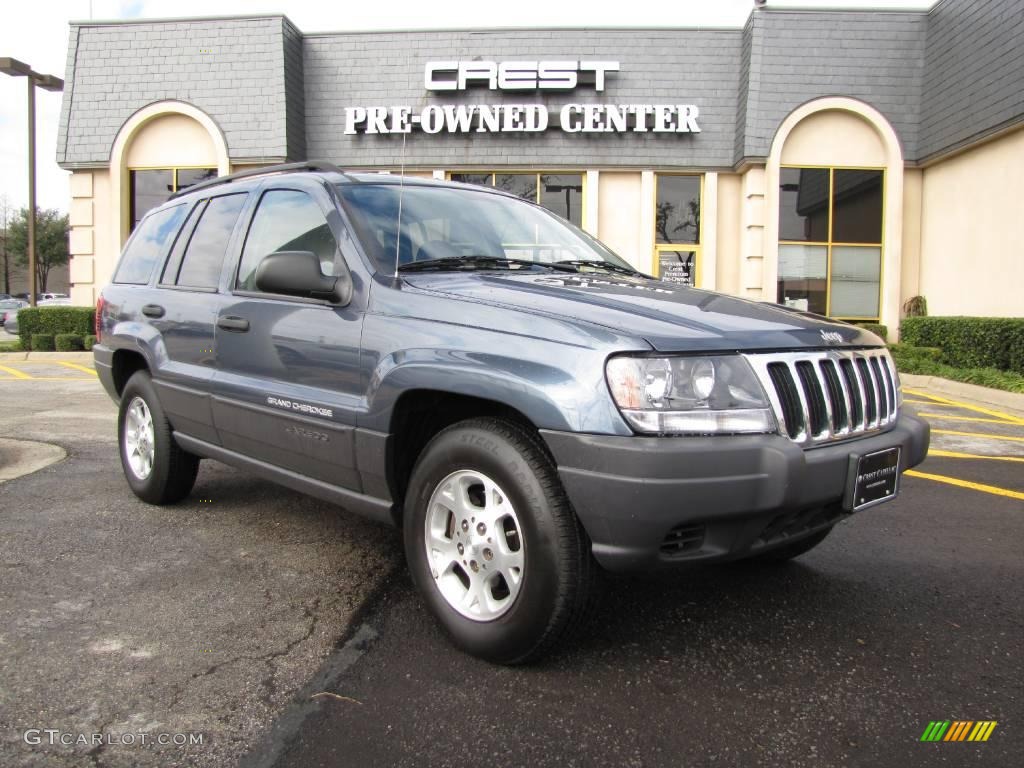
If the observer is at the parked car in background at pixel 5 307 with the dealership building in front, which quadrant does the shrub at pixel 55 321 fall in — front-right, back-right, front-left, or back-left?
front-right

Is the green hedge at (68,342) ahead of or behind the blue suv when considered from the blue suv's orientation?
behind

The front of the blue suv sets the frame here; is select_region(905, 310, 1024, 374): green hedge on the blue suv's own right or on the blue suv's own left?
on the blue suv's own left

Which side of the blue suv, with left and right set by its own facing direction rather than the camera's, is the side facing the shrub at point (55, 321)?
back

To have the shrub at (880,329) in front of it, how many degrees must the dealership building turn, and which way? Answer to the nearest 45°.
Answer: approximately 90° to its left

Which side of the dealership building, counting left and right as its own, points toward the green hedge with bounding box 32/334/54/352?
right

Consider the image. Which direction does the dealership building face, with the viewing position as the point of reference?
facing the viewer

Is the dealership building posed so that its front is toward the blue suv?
yes

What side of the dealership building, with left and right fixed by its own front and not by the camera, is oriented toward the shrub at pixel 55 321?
right

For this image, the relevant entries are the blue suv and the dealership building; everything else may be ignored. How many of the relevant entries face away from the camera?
0

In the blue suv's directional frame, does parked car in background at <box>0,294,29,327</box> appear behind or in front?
behind

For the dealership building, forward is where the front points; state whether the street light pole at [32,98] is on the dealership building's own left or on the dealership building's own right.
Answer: on the dealership building's own right

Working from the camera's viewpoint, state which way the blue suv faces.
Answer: facing the viewer and to the right of the viewer
